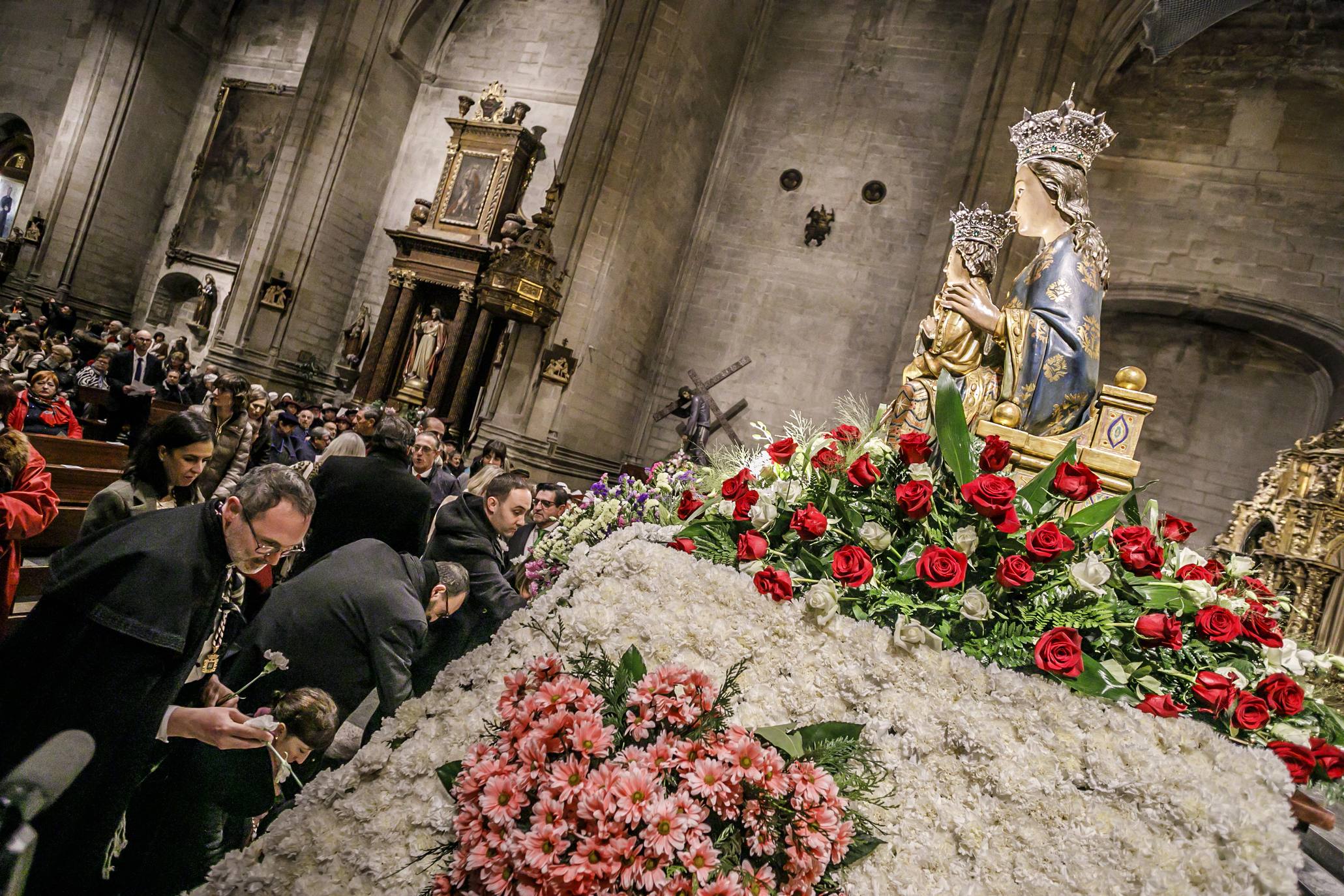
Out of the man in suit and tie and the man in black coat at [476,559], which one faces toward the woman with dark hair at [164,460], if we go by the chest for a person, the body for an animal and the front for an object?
the man in suit and tie

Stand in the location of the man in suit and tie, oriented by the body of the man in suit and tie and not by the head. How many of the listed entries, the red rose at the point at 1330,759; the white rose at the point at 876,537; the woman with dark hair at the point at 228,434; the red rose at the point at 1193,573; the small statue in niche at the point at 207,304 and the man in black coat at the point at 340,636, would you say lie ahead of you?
5

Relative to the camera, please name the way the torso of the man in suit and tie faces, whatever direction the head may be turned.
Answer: toward the camera

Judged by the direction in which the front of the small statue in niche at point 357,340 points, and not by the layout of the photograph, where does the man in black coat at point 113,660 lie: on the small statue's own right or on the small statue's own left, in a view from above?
on the small statue's own right

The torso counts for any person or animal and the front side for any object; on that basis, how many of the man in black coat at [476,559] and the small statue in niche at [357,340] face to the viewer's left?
0

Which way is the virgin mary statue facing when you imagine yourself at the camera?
facing to the left of the viewer

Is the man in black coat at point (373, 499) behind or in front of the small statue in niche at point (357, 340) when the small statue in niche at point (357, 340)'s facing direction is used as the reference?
in front

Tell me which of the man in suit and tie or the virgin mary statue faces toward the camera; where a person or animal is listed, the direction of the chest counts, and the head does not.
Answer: the man in suit and tie

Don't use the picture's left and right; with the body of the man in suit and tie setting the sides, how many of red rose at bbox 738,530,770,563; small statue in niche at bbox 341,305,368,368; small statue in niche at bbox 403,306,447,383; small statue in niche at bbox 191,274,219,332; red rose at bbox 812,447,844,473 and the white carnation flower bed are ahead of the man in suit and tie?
3

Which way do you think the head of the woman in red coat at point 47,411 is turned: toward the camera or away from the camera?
toward the camera

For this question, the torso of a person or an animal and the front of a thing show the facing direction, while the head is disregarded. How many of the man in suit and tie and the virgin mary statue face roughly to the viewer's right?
0

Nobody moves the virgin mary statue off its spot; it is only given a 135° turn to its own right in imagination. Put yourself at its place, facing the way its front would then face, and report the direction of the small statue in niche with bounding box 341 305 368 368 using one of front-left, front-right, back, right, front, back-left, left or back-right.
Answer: left

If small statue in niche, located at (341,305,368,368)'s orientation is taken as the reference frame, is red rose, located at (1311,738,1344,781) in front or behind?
in front

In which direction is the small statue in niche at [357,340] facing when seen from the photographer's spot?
facing the viewer and to the right of the viewer

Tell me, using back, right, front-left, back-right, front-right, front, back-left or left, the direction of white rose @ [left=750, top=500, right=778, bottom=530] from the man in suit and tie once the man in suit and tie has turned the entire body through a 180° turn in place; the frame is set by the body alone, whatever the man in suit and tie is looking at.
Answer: back

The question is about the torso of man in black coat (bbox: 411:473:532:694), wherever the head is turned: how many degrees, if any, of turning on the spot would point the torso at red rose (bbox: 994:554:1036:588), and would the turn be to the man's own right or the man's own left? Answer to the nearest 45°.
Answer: approximately 45° to the man's own right
